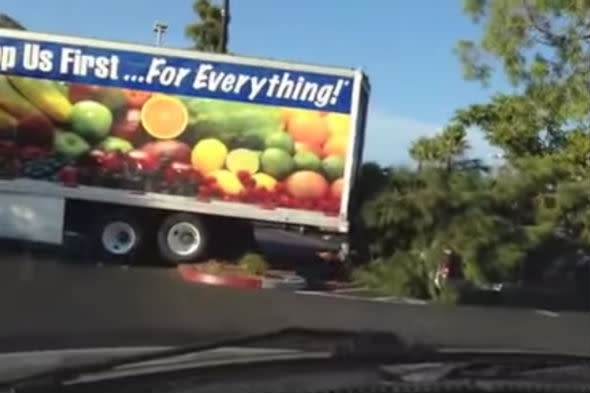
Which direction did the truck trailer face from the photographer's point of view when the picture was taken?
facing to the left of the viewer

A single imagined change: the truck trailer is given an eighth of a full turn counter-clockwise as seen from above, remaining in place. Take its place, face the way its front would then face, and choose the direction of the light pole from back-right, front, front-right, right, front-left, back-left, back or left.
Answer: back-right
